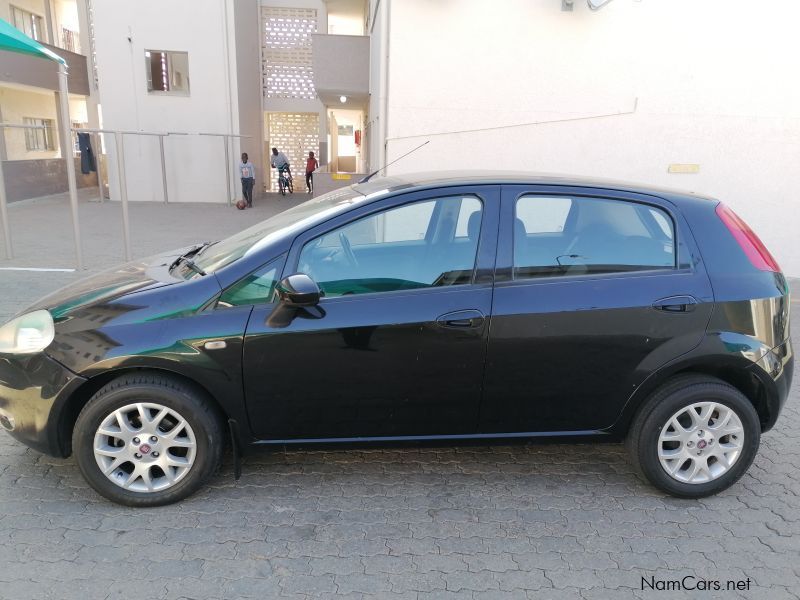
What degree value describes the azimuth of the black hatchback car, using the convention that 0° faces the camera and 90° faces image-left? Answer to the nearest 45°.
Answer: approximately 90°

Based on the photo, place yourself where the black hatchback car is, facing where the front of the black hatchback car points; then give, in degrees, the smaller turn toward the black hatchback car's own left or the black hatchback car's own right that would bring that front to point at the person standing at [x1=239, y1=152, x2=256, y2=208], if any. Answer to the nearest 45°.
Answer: approximately 90° to the black hatchback car's own right

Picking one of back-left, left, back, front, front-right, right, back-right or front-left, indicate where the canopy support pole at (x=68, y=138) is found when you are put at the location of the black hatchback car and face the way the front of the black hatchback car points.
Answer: front-right

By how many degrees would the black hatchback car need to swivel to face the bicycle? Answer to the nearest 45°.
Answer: approximately 90° to its right
